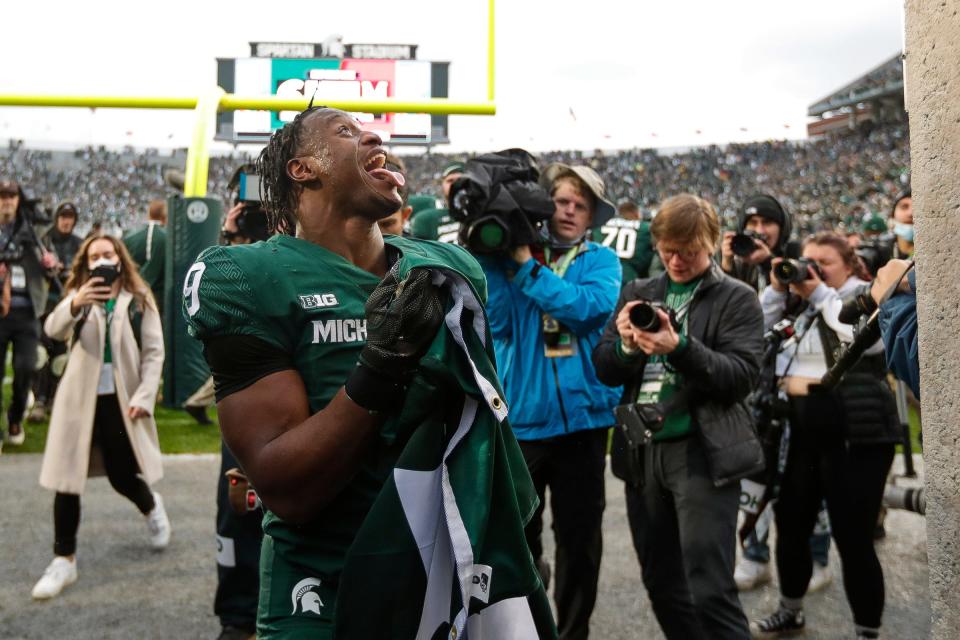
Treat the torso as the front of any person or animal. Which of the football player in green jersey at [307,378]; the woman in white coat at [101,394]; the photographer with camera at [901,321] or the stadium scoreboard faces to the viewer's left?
the photographer with camera

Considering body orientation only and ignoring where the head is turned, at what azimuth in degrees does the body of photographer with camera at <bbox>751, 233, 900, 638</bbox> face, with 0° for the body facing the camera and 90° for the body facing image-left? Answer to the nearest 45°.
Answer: approximately 45°

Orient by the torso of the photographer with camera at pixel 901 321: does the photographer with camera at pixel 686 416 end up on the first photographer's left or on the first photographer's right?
on the first photographer's right

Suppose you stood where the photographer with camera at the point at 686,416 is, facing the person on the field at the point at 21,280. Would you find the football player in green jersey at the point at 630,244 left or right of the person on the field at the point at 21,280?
right

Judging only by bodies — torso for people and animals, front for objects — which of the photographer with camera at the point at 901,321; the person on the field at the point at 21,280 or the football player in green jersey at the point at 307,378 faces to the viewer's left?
the photographer with camera

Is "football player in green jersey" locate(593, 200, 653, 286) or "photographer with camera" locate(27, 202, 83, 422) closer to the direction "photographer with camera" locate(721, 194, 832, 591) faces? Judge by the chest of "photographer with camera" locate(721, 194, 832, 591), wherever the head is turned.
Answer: the photographer with camera
